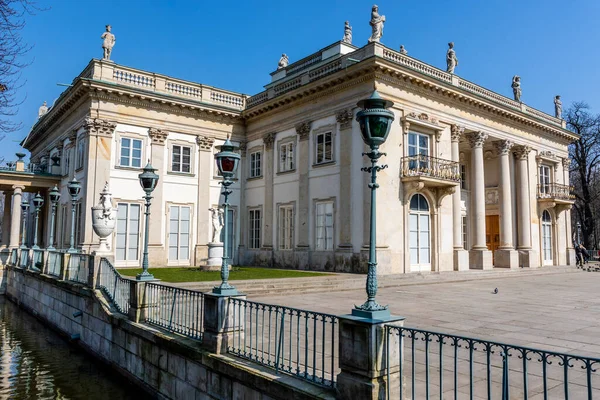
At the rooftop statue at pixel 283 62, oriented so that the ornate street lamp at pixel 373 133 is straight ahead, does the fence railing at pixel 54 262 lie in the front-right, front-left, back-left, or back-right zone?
front-right

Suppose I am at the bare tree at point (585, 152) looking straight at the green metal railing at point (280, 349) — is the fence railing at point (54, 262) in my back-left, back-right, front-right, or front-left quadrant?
front-right

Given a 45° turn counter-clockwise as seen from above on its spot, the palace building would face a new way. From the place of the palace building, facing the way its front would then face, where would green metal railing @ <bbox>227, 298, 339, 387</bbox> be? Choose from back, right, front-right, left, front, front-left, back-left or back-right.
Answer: right

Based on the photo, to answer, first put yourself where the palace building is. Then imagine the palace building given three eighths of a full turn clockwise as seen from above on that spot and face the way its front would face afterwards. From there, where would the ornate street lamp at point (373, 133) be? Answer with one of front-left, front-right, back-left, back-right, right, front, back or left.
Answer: left

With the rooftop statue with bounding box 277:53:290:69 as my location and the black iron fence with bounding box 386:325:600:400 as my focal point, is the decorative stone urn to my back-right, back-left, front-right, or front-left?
front-right

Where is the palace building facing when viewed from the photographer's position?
facing the viewer and to the right of the viewer

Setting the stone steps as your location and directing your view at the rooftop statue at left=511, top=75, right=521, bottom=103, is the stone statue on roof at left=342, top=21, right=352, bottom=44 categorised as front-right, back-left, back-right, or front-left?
front-left

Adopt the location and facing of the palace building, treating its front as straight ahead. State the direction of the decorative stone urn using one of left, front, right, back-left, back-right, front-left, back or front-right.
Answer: right

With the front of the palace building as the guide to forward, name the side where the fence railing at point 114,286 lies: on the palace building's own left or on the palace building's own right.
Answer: on the palace building's own right

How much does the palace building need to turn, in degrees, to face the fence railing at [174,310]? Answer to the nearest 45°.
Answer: approximately 45° to its right

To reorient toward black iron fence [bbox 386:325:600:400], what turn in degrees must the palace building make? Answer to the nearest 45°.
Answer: approximately 45° to its right

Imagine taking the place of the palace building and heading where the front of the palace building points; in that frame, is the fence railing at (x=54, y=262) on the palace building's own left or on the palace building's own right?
on the palace building's own right

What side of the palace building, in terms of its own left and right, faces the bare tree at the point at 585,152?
left

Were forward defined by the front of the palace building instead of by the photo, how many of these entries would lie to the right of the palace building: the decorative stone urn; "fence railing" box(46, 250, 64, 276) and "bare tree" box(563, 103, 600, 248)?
2

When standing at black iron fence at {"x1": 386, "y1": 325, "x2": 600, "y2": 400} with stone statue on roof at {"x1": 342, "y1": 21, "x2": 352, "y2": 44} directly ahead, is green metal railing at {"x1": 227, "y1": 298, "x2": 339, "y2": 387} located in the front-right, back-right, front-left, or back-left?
front-left
